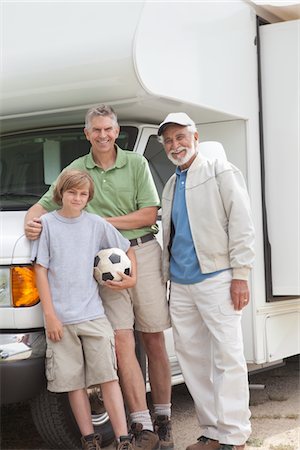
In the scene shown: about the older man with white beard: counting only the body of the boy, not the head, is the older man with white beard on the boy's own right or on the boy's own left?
on the boy's own left

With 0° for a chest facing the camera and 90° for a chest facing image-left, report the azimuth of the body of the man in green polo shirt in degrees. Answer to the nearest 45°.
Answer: approximately 0°

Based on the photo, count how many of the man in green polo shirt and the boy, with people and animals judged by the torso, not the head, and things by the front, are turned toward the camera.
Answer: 2

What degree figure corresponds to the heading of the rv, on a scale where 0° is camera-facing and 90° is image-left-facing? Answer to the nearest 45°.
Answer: approximately 45°

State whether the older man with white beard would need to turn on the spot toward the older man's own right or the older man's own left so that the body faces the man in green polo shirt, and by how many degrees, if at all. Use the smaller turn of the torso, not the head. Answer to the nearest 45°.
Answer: approximately 45° to the older man's own right

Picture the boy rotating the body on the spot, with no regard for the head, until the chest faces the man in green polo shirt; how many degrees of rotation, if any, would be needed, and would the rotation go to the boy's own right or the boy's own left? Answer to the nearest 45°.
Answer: approximately 135° to the boy's own left
